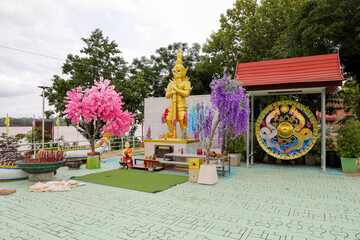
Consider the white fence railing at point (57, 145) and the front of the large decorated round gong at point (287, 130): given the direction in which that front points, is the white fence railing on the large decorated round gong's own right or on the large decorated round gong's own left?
on the large decorated round gong's own right

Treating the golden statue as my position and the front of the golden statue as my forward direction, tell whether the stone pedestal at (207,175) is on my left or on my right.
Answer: on my left

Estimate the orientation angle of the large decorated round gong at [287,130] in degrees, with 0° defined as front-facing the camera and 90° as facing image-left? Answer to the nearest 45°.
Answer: approximately 0°
